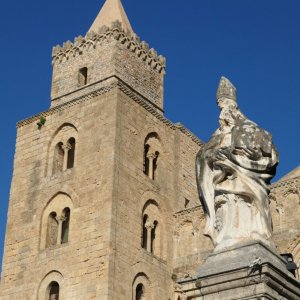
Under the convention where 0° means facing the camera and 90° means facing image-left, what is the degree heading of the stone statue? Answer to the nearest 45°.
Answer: approximately 45°

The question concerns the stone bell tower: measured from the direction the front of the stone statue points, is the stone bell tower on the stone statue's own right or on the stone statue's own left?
on the stone statue's own right
